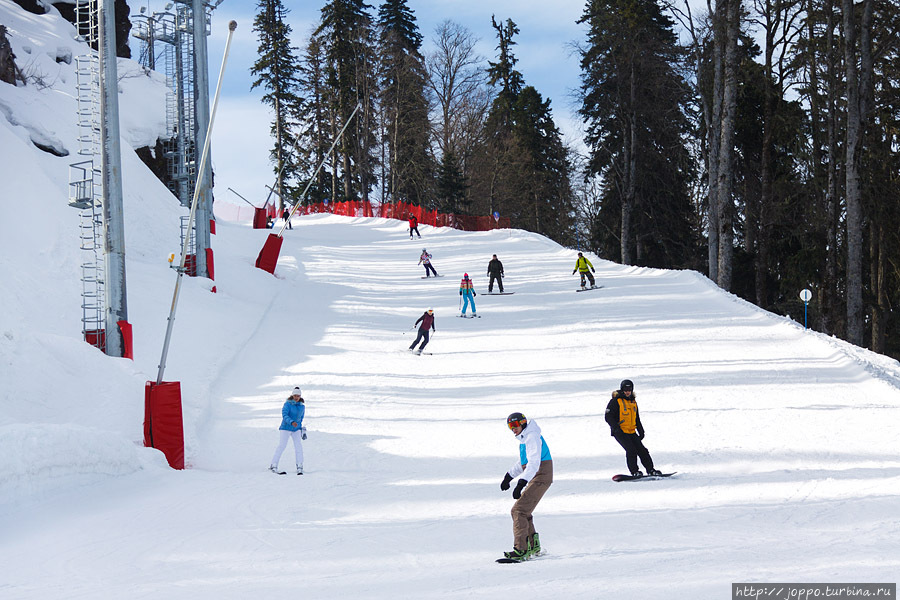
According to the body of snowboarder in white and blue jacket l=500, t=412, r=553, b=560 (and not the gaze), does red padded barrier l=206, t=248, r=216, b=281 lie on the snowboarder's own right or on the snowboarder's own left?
on the snowboarder's own right

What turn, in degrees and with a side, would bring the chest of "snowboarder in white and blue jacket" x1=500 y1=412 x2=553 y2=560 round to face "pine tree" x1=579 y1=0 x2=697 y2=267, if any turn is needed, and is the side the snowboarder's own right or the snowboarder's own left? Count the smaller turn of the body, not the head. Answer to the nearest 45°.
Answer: approximately 90° to the snowboarder's own right

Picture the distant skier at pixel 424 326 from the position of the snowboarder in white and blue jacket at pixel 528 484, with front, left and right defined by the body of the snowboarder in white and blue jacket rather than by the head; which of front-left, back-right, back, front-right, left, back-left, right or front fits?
right

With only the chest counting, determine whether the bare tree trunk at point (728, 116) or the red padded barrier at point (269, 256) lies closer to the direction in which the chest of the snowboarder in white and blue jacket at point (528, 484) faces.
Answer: the red padded barrier

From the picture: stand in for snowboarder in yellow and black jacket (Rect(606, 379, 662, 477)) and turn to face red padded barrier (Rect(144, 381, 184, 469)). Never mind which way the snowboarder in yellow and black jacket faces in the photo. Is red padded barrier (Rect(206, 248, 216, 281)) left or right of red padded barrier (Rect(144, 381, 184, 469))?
right

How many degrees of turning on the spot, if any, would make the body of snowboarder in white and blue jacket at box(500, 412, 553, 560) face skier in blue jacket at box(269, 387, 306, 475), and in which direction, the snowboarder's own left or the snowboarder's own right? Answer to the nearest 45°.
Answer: approximately 45° to the snowboarder's own right

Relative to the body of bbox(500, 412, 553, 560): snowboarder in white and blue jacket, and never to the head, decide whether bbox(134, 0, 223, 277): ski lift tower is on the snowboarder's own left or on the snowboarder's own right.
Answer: on the snowboarder's own right

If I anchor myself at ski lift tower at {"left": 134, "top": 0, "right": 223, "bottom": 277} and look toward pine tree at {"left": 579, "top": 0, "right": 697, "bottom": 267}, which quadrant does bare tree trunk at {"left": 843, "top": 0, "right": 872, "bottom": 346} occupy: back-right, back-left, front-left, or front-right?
front-right

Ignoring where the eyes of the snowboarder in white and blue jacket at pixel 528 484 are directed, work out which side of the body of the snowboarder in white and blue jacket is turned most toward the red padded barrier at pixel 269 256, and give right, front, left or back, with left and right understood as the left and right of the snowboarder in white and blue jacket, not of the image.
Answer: right

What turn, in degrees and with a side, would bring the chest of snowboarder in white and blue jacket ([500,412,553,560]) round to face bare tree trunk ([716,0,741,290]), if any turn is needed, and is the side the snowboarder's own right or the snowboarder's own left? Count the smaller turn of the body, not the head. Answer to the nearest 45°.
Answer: approximately 90° to the snowboarder's own right

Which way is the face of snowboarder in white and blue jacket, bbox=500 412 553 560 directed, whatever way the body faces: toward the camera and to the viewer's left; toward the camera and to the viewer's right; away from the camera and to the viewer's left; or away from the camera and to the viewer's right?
toward the camera and to the viewer's left

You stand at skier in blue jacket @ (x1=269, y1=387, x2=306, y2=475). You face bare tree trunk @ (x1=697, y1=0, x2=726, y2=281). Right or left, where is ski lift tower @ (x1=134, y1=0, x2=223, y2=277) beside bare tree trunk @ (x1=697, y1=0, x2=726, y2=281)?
left
